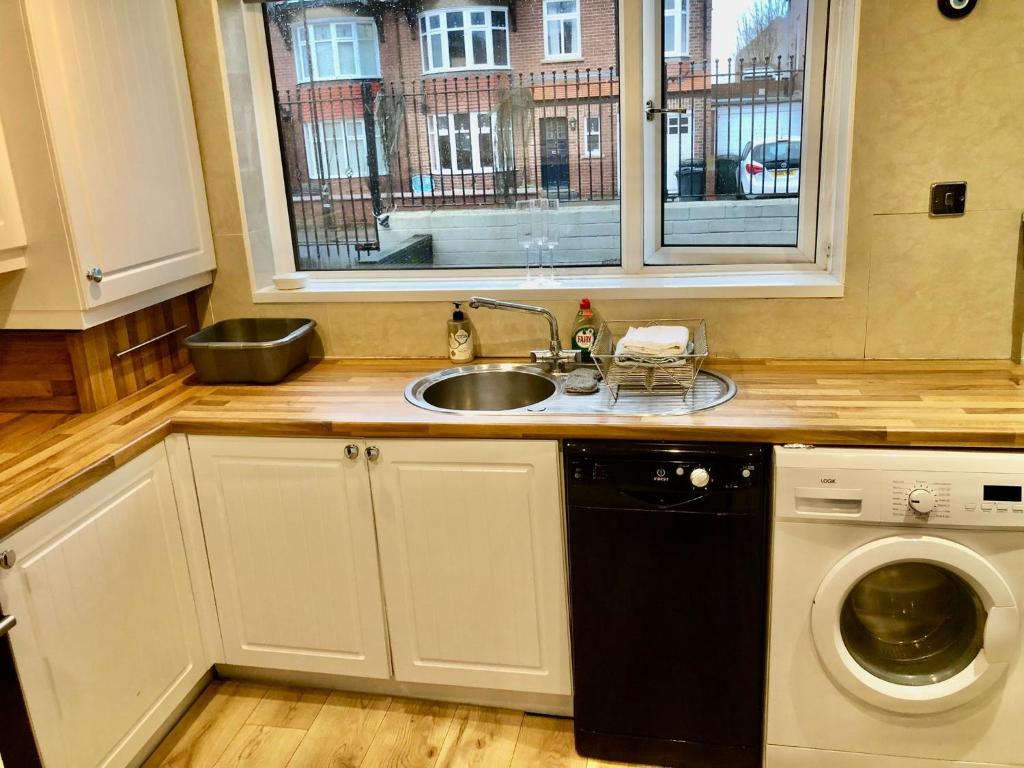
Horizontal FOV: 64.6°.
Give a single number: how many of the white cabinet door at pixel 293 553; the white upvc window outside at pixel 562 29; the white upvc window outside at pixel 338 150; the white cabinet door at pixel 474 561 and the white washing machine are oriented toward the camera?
5

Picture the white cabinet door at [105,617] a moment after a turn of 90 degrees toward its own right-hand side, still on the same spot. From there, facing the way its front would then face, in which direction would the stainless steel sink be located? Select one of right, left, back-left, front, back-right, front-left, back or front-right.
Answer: back-left

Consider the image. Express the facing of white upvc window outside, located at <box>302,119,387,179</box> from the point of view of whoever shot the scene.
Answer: facing the viewer

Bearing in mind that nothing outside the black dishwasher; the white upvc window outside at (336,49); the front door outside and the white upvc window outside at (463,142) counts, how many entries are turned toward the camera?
4

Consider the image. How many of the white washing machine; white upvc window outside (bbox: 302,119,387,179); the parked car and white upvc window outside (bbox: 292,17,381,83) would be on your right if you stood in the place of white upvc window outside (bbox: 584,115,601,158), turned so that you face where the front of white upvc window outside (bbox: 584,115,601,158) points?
2

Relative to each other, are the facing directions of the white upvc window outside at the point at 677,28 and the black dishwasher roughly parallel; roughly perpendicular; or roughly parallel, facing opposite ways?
roughly parallel

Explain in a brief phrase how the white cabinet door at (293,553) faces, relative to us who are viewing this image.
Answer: facing the viewer

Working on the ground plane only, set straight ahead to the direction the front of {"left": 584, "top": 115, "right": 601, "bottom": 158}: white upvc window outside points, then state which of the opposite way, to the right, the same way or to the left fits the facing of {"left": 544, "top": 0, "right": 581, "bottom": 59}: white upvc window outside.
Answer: the same way

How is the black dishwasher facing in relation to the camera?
toward the camera

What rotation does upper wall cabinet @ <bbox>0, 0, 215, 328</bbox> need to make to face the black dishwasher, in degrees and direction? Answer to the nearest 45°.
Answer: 0° — it already faces it

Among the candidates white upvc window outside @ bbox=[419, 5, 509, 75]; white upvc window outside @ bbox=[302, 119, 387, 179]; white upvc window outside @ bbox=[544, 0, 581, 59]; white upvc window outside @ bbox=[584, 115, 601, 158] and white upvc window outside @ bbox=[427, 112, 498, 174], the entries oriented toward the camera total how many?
5

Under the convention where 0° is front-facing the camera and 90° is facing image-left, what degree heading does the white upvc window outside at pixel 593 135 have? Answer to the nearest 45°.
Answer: approximately 0°

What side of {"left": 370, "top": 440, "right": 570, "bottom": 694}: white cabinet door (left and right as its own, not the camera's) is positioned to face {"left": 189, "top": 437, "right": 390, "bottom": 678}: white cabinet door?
right

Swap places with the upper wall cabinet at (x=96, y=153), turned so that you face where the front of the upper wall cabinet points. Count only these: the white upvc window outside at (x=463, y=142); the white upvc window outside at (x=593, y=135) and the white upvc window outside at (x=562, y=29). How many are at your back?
0

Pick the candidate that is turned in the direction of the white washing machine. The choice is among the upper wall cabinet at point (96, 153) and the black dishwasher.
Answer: the upper wall cabinet

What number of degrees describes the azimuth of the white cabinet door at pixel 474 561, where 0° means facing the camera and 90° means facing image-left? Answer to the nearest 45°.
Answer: approximately 0°

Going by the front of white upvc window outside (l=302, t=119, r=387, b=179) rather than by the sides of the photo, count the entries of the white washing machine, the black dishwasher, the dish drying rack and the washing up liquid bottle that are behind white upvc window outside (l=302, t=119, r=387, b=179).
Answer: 0
